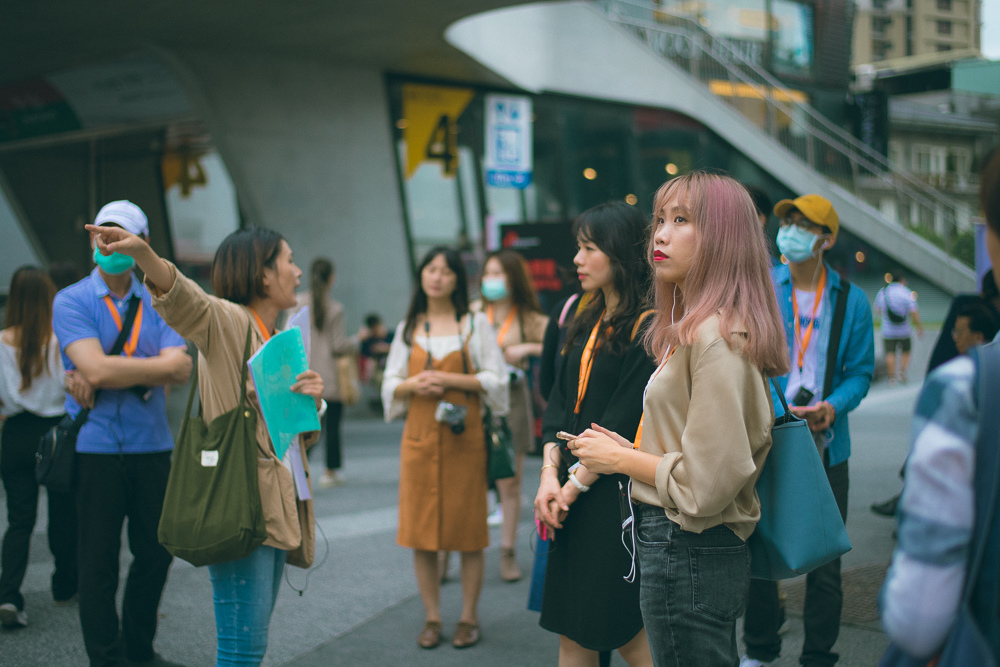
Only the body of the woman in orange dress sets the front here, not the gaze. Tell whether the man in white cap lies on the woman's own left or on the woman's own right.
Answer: on the woman's own right

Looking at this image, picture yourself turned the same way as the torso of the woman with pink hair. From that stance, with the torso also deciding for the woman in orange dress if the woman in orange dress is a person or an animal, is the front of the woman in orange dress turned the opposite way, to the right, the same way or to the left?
to the left

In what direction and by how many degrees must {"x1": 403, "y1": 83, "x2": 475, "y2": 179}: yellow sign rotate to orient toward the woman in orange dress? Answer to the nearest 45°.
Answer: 0° — it already faces them

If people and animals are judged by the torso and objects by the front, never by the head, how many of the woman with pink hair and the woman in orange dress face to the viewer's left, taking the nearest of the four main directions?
1

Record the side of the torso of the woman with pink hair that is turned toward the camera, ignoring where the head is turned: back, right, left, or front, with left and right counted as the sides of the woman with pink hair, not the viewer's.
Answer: left

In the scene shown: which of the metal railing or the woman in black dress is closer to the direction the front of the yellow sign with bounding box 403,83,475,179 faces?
the woman in black dress

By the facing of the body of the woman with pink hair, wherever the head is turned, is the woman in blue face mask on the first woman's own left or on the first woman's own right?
on the first woman's own right

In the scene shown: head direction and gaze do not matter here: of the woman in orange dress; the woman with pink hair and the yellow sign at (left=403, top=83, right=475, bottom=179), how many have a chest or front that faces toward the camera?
2

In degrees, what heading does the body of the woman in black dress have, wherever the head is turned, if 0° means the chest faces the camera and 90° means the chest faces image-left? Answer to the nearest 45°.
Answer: approximately 45°

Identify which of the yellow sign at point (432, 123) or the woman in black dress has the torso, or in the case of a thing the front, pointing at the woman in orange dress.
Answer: the yellow sign

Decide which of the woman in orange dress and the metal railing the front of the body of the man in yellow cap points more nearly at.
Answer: the woman in orange dress
